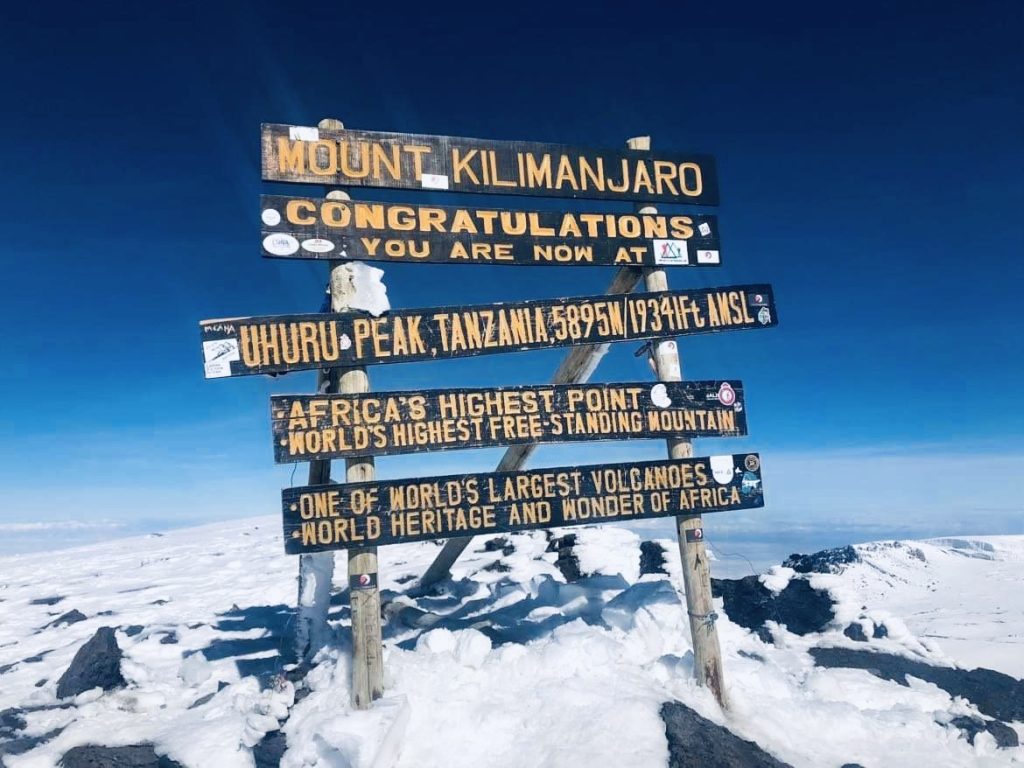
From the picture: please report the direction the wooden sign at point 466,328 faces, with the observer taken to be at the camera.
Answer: facing the viewer

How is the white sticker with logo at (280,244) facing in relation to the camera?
toward the camera

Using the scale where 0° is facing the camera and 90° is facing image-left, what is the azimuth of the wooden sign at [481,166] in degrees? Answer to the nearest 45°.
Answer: approximately 0°

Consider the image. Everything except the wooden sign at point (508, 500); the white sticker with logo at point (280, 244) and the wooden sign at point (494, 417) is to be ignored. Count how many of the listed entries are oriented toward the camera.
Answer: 3

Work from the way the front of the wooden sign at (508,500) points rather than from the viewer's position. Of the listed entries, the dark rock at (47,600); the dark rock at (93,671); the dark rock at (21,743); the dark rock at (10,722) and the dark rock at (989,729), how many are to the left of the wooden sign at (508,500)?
1

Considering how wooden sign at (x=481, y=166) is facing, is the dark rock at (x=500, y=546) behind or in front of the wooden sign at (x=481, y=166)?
behind

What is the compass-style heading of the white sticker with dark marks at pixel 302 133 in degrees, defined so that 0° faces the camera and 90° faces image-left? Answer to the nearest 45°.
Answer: approximately 0°

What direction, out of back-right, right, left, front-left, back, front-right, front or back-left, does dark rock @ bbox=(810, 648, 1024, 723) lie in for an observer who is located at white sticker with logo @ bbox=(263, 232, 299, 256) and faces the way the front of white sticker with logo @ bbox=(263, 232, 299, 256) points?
left

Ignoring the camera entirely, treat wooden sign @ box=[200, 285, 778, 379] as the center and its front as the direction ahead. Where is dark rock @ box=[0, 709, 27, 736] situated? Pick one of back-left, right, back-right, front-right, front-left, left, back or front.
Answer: right
